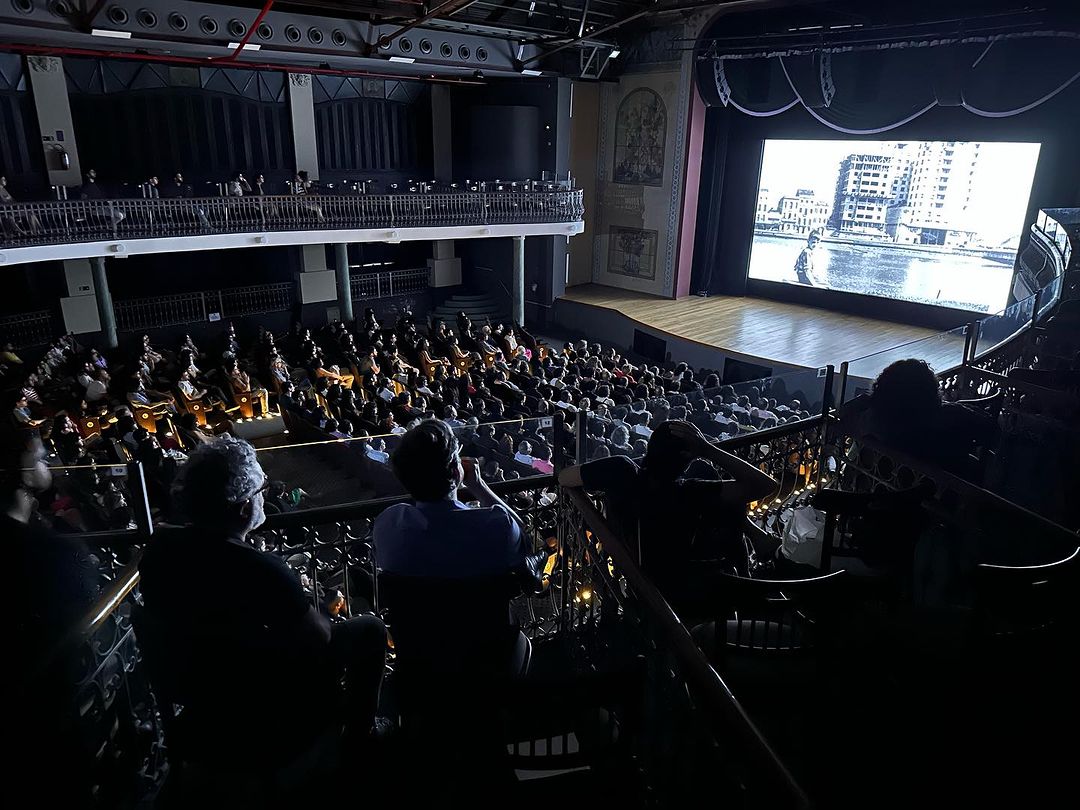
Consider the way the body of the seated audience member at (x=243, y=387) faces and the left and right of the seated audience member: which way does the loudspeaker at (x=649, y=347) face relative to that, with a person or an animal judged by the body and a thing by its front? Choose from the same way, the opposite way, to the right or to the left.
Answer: the opposite way

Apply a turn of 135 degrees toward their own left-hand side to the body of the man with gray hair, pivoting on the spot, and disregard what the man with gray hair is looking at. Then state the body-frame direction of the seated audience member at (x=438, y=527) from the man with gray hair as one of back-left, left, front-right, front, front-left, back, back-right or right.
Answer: back

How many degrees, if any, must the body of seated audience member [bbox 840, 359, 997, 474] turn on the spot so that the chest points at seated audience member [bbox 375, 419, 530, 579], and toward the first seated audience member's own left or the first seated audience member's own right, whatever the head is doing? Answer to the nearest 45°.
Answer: approximately 135° to the first seated audience member's own left

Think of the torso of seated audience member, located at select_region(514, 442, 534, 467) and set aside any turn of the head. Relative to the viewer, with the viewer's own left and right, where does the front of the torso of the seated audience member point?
facing away from the viewer and to the right of the viewer

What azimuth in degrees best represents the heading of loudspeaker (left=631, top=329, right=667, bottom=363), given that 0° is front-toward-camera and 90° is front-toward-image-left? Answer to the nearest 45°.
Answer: approximately 45°

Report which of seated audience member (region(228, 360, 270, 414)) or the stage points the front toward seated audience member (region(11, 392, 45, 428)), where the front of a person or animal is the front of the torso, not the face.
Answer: the stage

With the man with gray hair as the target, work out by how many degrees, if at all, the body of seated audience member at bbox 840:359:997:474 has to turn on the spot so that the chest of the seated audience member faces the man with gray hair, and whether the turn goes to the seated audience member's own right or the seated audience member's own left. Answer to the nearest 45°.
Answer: approximately 135° to the seated audience member's own left

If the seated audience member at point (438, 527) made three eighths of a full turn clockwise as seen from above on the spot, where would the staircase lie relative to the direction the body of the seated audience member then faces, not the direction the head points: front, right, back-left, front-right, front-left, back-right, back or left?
back

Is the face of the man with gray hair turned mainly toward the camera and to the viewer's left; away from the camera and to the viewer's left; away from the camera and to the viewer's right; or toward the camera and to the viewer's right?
away from the camera and to the viewer's right

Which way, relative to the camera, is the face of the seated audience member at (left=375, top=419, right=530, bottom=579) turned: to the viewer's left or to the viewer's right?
to the viewer's right

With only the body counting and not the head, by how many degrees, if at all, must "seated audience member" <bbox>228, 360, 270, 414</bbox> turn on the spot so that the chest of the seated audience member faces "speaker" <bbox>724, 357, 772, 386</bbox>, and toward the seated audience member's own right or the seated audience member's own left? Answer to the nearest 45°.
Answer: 0° — they already face it

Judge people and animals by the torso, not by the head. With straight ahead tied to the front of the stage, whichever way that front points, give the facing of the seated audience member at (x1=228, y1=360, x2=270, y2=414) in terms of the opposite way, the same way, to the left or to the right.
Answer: the opposite way

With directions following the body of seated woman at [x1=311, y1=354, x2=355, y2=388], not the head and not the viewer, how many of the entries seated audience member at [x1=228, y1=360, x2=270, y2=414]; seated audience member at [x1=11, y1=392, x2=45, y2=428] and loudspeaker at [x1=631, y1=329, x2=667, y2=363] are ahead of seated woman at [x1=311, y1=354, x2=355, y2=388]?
1

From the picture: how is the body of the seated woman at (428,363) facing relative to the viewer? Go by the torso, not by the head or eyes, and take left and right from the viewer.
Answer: facing to the right of the viewer

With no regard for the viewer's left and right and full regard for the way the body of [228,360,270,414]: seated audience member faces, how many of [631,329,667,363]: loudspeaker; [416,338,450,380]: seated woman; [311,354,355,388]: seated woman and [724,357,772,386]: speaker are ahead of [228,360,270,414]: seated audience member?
4

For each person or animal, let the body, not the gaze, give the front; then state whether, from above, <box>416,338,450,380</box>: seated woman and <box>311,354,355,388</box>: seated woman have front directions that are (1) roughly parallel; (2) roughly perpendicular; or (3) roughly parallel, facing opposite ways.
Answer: roughly parallel

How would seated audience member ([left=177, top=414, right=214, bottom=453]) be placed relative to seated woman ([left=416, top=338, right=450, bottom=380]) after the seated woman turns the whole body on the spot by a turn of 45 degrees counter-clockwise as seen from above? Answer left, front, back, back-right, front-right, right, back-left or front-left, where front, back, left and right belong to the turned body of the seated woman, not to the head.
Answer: back

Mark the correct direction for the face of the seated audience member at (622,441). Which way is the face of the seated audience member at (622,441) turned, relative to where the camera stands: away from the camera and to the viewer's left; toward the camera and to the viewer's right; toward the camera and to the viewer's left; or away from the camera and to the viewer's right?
away from the camera and to the viewer's right

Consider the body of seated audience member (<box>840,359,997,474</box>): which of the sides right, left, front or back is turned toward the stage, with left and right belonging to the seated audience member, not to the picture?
front
